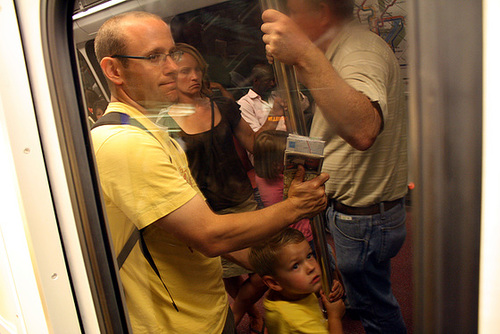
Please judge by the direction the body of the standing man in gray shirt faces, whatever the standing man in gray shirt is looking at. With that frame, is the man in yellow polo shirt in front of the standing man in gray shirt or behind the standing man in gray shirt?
in front

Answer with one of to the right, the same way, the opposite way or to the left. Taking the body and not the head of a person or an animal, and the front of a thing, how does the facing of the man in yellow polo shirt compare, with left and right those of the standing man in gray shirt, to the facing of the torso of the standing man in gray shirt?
the opposite way

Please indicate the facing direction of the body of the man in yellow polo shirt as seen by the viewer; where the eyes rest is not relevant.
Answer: to the viewer's right

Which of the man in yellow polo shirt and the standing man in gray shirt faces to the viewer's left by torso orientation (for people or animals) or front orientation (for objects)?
the standing man in gray shirt

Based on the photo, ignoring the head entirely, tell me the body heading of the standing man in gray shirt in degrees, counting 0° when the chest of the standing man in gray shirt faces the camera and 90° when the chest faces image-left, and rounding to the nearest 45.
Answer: approximately 90°

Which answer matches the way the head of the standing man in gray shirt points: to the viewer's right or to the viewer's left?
to the viewer's left

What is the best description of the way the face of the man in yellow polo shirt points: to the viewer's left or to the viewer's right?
to the viewer's right

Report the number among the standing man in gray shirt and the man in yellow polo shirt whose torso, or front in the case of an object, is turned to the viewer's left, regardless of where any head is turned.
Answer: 1
